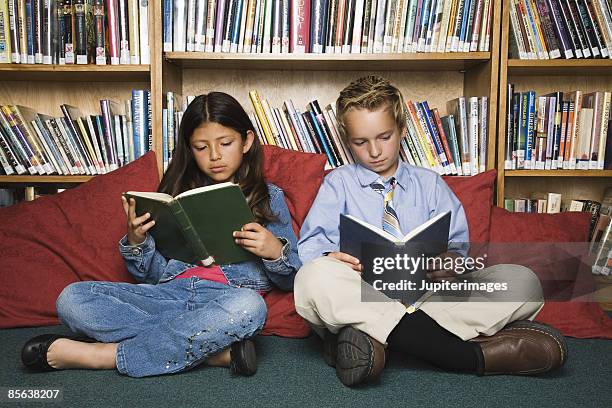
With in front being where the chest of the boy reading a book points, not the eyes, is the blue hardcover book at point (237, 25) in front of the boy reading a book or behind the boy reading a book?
behind

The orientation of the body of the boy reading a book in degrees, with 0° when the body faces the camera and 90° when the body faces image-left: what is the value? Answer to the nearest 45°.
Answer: approximately 0°

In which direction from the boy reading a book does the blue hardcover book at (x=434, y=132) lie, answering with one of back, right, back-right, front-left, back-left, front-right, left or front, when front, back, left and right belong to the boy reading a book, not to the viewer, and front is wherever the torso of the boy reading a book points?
back

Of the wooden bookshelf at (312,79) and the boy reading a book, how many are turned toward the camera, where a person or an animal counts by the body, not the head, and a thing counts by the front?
2

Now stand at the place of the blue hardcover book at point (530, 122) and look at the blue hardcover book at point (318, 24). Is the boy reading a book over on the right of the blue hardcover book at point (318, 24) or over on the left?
left

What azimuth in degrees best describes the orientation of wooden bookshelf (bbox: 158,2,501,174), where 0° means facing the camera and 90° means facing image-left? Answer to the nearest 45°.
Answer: approximately 0°

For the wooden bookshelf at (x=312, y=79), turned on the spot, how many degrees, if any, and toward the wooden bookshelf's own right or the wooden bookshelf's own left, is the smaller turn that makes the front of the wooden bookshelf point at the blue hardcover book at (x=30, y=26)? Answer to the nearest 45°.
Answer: approximately 90° to the wooden bookshelf's own right

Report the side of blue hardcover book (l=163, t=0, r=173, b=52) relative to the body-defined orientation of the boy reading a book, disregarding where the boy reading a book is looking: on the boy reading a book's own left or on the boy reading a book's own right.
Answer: on the boy reading a book's own right

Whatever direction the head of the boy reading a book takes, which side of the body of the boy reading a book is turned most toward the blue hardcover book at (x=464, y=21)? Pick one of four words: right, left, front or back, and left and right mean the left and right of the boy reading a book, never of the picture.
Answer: back
